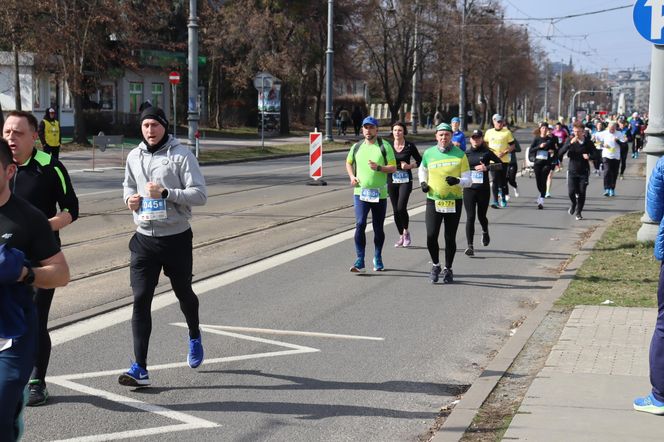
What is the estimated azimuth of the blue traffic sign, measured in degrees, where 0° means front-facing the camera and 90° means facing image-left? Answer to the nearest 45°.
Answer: approximately 0°

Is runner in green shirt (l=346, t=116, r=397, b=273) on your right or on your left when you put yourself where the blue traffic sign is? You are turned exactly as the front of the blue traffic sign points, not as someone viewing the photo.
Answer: on your right

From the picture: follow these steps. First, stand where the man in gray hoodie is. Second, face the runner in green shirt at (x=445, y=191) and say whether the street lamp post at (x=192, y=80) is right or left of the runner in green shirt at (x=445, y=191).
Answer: left

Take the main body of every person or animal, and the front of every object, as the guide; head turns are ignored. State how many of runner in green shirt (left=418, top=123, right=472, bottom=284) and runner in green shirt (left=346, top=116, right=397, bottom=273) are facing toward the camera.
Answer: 2

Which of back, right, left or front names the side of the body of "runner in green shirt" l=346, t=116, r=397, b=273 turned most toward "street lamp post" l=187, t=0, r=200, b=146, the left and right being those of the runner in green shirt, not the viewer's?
back

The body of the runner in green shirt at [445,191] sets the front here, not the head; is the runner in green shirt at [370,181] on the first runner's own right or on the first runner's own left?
on the first runner's own right

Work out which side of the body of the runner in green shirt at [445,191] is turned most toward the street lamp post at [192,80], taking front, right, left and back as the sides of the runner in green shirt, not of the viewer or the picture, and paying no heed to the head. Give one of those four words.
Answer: back
